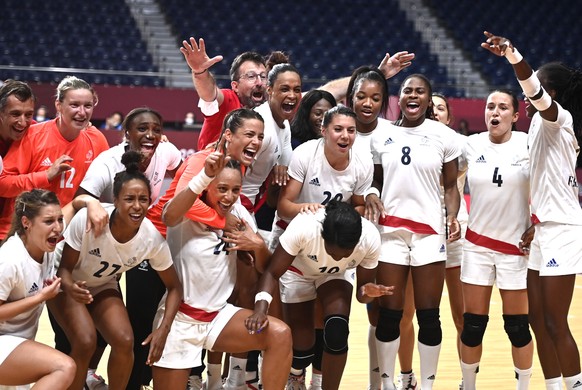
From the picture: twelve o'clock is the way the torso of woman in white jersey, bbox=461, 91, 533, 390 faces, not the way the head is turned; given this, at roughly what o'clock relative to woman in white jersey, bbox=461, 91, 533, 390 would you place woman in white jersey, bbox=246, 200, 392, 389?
woman in white jersey, bbox=246, 200, 392, 389 is roughly at 2 o'clock from woman in white jersey, bbox=461, 91, 533, 390.

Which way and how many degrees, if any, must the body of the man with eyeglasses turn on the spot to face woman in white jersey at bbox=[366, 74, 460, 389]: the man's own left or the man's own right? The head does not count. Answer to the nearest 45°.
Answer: approximately 45° to the man's own left

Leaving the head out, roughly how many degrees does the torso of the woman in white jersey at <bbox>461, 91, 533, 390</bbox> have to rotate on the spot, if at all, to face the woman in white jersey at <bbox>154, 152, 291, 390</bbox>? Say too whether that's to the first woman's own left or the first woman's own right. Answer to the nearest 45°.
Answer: approximately 45° to the first woman's own right

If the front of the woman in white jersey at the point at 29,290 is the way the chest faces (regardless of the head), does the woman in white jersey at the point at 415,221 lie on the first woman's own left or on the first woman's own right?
on the first woman's own left
